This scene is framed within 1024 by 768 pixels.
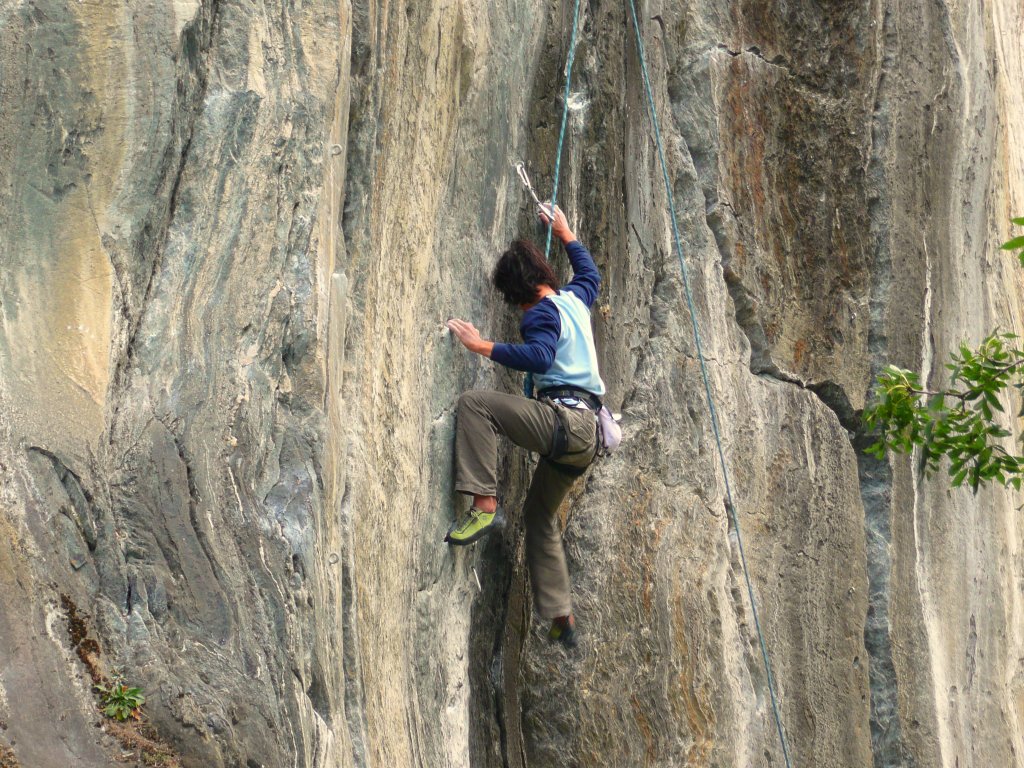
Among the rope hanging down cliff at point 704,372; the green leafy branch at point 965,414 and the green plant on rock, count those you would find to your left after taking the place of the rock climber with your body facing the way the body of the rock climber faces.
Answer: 1

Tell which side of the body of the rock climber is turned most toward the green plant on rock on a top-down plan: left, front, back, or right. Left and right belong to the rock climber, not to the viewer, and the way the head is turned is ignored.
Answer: left

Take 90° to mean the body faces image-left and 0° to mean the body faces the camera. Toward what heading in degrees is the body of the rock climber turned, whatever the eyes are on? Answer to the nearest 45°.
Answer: approximately 135°

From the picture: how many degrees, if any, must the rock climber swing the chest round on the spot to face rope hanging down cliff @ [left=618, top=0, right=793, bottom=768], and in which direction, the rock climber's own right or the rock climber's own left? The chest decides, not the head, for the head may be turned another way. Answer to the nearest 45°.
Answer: approximately 90° to the rock climber's own right

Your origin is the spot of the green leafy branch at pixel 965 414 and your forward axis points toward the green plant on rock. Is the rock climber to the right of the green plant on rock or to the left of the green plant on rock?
right

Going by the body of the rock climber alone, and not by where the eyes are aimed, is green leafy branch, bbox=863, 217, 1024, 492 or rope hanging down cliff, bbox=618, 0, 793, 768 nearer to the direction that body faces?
the rope hanging down cliff

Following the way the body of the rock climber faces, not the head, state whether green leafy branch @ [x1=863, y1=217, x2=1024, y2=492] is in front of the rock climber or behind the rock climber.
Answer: behind

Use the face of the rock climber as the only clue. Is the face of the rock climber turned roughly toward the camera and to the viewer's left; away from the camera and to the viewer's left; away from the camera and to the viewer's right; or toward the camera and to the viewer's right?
away from the camera and to the viewer's left
